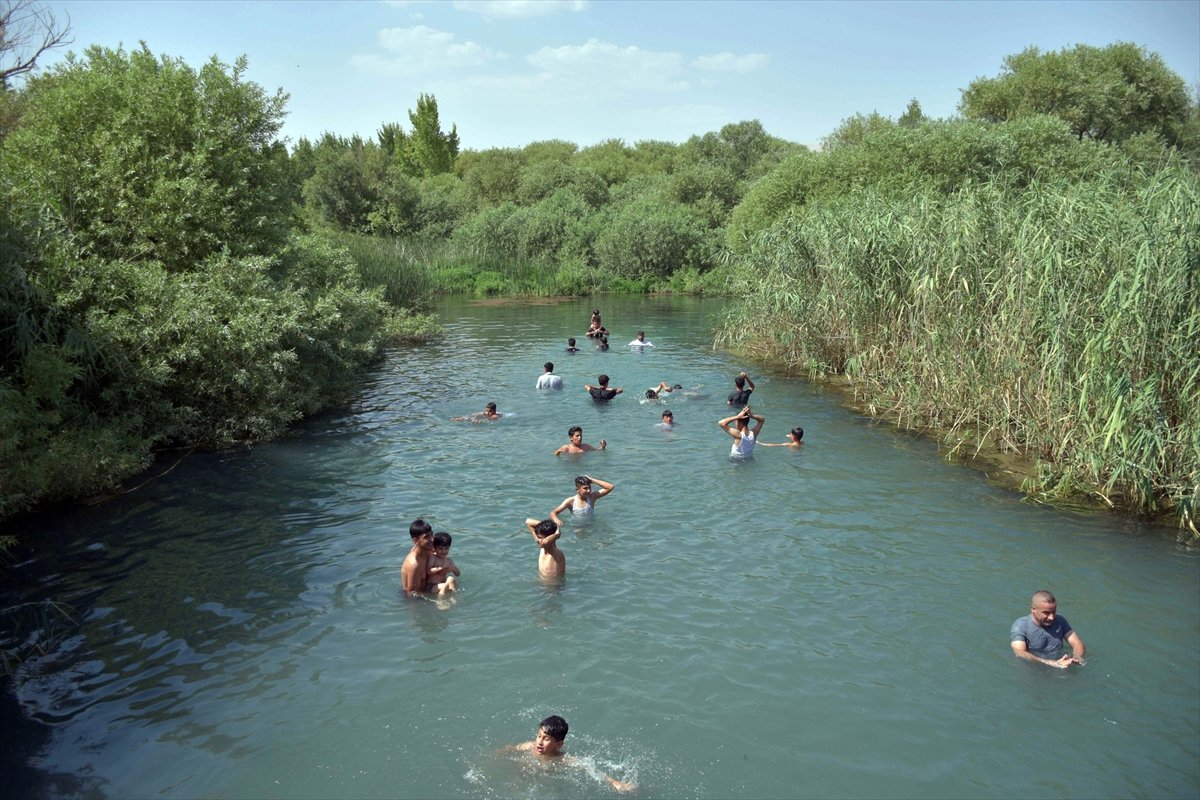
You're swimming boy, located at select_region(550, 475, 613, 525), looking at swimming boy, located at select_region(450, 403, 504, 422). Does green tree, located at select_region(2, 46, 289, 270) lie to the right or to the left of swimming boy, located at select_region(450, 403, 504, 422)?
left

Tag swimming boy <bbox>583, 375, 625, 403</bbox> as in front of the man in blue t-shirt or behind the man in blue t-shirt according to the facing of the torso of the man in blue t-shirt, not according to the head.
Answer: behind

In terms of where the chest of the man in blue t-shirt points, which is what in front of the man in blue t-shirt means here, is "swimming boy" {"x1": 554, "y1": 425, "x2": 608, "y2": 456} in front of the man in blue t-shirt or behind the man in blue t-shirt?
behind

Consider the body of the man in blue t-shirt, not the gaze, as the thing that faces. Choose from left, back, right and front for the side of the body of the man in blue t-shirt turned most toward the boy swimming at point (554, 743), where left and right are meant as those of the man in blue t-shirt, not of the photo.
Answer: right

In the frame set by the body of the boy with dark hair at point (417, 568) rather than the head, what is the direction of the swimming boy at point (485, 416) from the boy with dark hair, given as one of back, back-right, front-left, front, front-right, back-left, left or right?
back-left

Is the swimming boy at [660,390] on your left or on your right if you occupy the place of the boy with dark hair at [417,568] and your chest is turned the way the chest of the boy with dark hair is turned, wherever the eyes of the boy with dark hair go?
on your left
